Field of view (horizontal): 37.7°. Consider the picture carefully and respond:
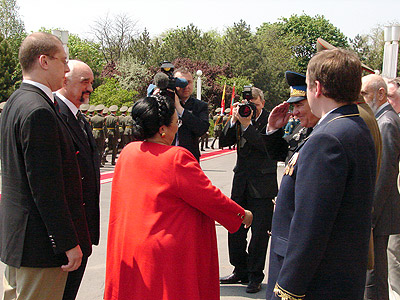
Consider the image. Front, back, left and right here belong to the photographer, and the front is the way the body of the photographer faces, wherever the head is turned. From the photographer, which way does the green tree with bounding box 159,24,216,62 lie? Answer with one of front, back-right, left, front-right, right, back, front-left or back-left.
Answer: back-right

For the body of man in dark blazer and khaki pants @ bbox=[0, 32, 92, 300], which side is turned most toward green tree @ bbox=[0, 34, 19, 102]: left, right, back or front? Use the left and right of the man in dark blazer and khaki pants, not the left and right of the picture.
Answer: left

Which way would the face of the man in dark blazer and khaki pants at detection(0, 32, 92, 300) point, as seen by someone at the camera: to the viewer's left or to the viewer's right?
to the viewer's right

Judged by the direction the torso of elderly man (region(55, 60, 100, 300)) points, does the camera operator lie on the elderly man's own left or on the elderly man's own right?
on the elderly man's own left

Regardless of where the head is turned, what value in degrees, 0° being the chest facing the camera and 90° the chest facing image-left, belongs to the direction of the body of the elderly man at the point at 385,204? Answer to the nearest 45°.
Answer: approximately 90°

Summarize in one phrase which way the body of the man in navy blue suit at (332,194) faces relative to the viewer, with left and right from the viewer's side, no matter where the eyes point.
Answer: facing away from the viewer and to the left of the viewer

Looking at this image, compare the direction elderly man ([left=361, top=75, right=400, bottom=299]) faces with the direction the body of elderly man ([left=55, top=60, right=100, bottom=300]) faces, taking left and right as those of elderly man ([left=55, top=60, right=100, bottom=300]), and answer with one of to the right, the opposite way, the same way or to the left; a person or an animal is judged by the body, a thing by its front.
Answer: the opposite way

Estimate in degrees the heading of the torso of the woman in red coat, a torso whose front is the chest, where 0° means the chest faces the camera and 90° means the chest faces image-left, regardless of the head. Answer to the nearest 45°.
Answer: approximately 225°

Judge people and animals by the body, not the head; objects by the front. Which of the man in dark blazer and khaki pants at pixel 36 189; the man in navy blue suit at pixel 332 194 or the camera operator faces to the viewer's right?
the man in dark blazer and khaki pants

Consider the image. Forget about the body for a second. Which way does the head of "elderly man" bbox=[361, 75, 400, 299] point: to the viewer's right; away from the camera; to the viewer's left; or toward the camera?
to the viewer's left

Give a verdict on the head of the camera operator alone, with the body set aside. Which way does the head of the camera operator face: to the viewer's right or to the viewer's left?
to the viewer's left

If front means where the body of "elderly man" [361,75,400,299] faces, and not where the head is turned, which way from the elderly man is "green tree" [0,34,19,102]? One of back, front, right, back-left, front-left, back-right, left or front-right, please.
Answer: front-right

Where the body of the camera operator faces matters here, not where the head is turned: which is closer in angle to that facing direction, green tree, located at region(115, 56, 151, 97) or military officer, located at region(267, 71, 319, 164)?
the military officer
